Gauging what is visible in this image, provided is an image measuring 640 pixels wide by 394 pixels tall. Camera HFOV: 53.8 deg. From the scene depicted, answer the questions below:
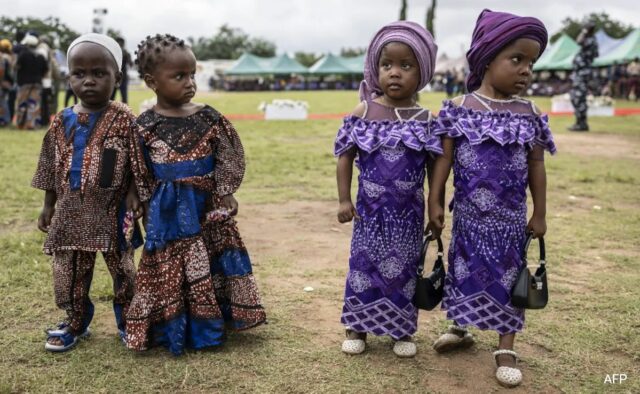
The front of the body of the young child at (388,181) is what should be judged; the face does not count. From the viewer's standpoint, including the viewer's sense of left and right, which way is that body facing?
facing the viewer

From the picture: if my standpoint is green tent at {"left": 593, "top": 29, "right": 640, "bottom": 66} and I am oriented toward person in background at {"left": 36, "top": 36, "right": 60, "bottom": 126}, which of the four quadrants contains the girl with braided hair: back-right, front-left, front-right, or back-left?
front-left

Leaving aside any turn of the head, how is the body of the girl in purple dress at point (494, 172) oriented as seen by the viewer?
toward the camera

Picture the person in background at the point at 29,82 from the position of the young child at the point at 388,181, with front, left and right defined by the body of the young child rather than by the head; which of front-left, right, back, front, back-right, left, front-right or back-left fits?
back-right

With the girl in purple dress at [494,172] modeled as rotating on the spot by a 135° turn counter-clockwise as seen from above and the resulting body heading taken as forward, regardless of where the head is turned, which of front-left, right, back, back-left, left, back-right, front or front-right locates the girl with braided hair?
back-left

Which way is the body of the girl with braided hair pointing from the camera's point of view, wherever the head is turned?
toward the camera

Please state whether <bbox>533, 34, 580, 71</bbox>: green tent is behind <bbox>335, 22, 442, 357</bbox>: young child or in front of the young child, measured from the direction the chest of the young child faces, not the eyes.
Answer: behind

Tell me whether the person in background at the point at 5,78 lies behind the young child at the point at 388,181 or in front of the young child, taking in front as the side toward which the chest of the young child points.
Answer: behind

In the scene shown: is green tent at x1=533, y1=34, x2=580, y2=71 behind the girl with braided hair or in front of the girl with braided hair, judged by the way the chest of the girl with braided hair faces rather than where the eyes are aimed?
behind

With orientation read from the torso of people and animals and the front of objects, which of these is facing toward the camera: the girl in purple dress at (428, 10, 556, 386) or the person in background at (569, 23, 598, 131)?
the girl in purple dress

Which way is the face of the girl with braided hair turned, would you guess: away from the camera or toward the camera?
toward the camera

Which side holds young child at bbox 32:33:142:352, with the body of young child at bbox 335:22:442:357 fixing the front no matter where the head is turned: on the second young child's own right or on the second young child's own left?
on the second young child's own right
